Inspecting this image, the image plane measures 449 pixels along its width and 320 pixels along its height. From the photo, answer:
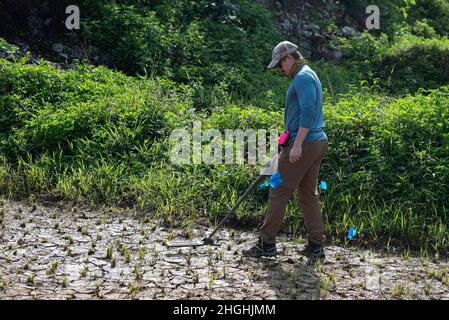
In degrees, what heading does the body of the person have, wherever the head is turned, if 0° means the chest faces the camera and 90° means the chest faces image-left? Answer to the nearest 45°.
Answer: approximately 90°

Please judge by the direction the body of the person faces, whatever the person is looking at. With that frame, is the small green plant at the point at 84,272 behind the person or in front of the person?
in front

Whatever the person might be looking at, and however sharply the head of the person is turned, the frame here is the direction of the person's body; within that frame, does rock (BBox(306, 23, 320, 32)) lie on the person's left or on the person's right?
on the person's right

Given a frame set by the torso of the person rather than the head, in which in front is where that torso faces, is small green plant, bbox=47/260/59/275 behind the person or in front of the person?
in front

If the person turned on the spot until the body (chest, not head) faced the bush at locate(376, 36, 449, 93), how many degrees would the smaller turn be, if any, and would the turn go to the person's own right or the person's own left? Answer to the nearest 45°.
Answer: approximately 90° to the person's own right

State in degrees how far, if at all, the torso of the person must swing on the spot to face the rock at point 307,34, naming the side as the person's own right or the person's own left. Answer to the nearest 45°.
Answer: approximately 90° to the person's own right

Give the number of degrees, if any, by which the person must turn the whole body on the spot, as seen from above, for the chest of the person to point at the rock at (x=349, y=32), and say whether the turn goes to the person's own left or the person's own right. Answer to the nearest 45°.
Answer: approximately 90° to the person's own right
